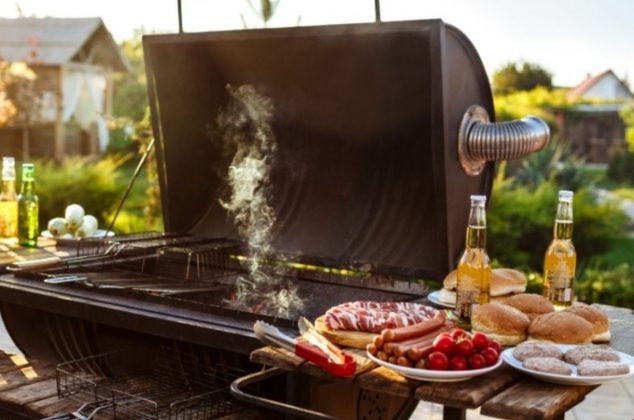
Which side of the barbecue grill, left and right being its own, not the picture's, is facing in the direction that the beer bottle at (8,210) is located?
right

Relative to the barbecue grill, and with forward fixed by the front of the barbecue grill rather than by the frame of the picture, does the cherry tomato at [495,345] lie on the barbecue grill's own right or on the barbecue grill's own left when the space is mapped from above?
on the barbecue grill's own left

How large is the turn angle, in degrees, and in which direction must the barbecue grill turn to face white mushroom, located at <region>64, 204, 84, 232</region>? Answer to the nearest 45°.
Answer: approximately 90° to its right

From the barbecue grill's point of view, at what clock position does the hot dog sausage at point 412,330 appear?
The hot dog sausage is roughly at 10 o'clock from the barbecue grill.

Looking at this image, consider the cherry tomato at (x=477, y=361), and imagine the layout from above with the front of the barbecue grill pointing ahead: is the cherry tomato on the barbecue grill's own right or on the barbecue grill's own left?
on the barbecue grill's own left

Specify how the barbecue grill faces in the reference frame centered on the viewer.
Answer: facing the viewer and to the left of the viewer

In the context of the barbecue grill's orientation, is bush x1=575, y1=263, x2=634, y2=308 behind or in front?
behind

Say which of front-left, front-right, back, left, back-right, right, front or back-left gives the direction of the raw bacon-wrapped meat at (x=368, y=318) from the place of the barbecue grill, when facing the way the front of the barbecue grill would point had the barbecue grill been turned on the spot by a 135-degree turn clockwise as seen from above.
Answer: back

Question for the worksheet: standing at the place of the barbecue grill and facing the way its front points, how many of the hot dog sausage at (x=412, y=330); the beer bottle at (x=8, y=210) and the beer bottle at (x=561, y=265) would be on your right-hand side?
1

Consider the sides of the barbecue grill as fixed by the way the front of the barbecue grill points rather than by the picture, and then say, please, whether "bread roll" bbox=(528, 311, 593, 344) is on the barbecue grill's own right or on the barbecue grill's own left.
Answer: on the barbecue grill's own left

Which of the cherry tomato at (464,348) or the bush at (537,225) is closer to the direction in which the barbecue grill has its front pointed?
the cherry tomato

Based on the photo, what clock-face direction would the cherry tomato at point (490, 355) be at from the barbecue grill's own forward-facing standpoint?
The cherry tomato is roughly at 10 o'clock from the barbecue grill.

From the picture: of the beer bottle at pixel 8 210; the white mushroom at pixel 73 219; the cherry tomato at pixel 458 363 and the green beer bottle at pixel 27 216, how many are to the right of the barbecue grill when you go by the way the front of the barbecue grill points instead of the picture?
3

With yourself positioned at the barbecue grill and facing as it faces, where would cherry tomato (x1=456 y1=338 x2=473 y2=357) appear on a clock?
The cherry tomato is roughly at 10 o'clock from the barbecue grill.

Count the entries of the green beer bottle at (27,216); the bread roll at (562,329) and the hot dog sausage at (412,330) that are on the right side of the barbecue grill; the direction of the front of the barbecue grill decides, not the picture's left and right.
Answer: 1

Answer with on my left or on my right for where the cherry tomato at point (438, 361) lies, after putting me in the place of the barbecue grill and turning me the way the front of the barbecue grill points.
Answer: on my left
